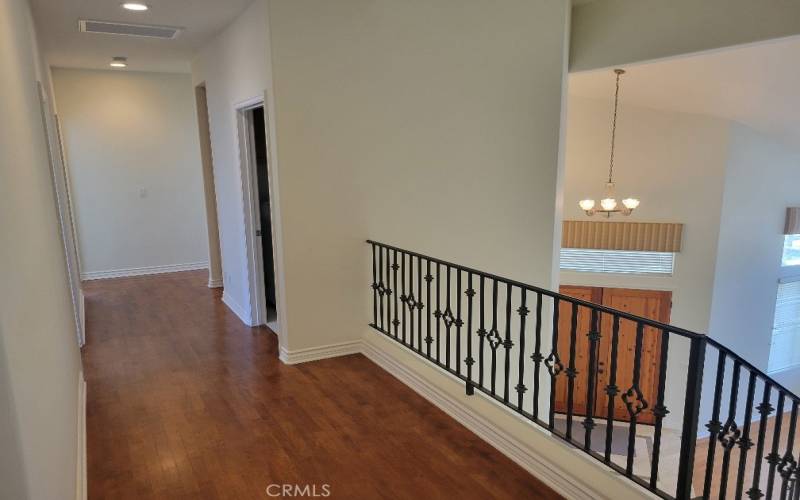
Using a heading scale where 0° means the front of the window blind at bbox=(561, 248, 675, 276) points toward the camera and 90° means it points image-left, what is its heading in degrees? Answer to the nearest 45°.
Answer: approximately 0°

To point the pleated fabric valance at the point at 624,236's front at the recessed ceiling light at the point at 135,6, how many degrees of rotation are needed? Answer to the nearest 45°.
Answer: approximately 45° to its right

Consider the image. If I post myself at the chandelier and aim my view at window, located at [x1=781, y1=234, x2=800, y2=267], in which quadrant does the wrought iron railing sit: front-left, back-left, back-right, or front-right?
back-right
